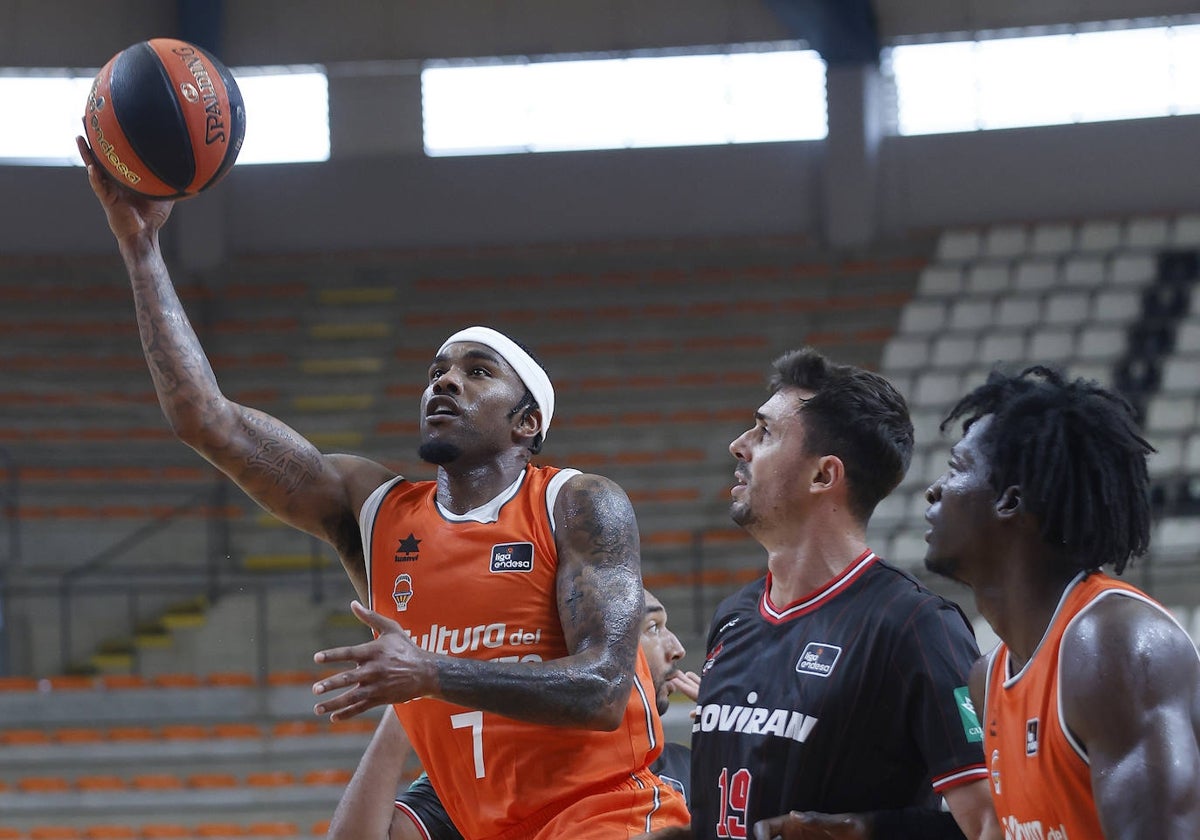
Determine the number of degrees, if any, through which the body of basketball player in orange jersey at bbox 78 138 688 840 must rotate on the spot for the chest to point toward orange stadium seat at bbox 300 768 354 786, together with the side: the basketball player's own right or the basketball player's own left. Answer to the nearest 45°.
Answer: approximately 135° to the basketball player's own right

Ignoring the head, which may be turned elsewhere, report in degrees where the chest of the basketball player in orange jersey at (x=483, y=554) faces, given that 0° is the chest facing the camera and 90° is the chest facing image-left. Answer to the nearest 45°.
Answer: approximately 45°

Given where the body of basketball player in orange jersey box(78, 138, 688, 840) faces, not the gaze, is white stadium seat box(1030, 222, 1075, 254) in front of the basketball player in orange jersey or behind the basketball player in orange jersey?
behind

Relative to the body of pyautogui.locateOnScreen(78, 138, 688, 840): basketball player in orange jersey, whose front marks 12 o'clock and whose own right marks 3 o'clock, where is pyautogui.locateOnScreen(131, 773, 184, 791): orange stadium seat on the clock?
The orange stadium seat is roughly at 4 o'clock from the basketball player in orange jersey.

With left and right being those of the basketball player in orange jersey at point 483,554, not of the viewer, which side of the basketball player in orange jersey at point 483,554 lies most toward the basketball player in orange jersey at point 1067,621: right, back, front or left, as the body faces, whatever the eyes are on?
left

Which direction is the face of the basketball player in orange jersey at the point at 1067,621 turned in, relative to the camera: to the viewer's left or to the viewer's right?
to the viewer's left

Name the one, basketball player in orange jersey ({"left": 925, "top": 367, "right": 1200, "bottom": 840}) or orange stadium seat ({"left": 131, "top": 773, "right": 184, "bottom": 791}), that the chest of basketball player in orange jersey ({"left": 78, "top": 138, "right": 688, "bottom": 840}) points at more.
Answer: the basketball player in orange jersey

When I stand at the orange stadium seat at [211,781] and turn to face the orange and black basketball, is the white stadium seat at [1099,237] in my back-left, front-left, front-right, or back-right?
back-left

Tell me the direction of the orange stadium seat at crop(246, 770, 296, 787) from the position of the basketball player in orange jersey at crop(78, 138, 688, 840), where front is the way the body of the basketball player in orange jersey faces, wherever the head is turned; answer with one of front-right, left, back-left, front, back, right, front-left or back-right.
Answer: back-right

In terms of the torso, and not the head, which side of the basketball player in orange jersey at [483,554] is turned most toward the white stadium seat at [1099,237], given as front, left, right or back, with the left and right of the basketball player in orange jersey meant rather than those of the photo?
back

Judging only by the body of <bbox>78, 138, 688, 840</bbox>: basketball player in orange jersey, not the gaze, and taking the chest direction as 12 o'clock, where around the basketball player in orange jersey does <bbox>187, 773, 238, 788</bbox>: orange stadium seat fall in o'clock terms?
The orange stadium seat is roughly at 4 o'clock from the basketball player in orange jersey.

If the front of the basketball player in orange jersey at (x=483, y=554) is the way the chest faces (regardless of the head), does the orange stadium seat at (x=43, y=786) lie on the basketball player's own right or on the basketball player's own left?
on the basketball player's own right

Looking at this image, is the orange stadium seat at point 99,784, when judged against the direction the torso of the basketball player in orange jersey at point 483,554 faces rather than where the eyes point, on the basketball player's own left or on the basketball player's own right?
on the basketball player's own right
